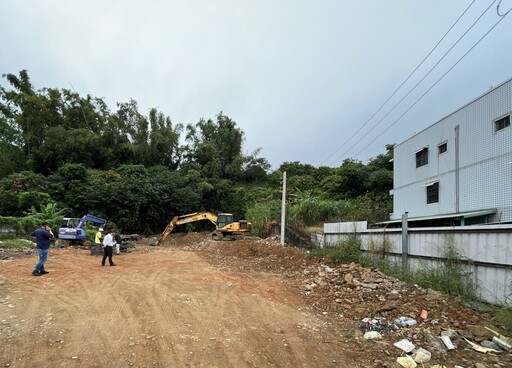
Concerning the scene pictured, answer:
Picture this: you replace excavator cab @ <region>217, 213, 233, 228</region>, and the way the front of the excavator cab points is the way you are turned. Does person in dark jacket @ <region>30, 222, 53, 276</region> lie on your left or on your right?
on your left

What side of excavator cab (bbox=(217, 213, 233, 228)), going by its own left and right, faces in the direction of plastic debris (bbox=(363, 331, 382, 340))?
left

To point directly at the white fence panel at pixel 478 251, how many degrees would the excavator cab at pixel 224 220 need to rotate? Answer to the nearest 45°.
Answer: approximately 90° to its left

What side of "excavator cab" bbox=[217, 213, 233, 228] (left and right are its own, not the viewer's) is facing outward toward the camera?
left

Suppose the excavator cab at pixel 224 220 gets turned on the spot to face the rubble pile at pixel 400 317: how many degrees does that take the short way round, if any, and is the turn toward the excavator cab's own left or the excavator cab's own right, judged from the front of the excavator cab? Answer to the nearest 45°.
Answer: approximately 90° to the excavator cab's own left

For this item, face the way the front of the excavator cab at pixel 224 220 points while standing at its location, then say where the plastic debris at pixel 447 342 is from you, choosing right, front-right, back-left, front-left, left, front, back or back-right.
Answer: left

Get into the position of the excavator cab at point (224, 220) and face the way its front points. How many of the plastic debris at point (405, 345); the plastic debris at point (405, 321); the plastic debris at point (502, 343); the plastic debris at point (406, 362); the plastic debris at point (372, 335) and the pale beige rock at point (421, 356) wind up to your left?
6

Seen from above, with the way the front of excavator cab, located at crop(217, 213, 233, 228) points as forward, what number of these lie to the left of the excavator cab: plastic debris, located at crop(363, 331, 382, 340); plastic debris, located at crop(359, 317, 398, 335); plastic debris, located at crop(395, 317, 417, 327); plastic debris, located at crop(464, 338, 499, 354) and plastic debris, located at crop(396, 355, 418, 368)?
5

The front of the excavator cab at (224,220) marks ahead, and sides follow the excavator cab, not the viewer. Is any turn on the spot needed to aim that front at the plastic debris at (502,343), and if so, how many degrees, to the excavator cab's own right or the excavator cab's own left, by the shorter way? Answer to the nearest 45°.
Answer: approximately 90° to the excavator cab's own left

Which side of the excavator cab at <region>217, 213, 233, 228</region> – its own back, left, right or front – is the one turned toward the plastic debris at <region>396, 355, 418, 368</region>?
left

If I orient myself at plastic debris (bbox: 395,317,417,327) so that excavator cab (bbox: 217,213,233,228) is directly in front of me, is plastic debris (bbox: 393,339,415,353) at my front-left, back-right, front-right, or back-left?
back-left

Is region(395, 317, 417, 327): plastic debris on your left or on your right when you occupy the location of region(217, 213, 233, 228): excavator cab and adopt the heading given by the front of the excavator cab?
on your left

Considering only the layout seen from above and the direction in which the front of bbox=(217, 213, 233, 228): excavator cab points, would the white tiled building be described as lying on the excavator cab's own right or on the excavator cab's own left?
on the excavator cab's own left

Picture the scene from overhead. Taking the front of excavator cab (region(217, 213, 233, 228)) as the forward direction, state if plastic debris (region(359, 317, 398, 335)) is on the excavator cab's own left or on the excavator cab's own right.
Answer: on the excavator cab's own left
